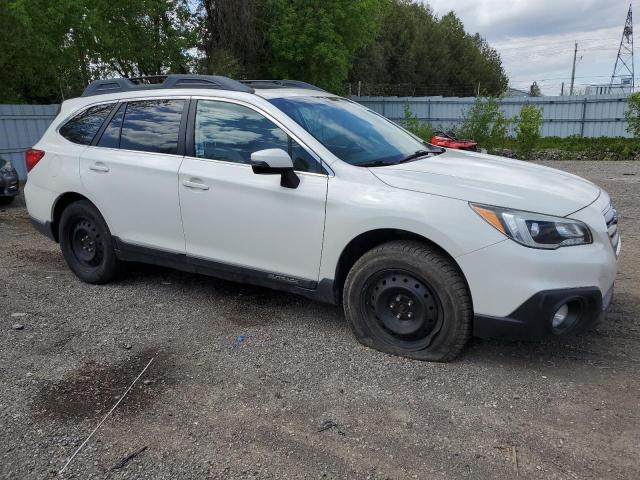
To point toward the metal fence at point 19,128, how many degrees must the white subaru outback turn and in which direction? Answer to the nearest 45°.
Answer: approximately 180°

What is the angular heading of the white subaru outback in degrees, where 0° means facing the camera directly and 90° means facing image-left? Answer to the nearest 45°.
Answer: approximately 315°

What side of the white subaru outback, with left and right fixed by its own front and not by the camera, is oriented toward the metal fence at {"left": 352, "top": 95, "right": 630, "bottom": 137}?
left

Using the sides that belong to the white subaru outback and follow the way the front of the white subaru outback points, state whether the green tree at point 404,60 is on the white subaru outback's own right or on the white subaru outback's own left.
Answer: on the white subaru outback's own left

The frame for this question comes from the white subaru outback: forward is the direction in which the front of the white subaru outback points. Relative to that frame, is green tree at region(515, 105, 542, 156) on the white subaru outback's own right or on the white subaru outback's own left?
on the white subaru outback's own left

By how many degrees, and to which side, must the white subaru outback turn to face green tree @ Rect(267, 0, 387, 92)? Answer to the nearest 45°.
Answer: approximately 135° to its left

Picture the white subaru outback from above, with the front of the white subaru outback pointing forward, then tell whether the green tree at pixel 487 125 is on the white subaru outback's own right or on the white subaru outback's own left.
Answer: on the white subaru outback's own left

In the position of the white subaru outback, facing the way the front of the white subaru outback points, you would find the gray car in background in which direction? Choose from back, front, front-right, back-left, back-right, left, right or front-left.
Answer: back

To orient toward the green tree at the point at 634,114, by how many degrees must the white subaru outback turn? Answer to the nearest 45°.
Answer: approximately 90° to its left
